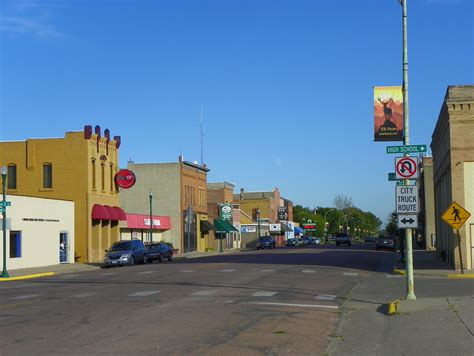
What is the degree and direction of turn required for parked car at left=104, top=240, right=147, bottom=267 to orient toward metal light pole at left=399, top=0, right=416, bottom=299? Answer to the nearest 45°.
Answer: approximately 45° to its left

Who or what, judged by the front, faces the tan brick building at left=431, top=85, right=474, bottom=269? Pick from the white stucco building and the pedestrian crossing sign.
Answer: the white stucco building

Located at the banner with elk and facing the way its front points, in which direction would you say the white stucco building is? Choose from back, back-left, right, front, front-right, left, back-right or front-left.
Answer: back-right

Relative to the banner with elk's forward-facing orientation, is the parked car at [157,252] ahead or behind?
behind
